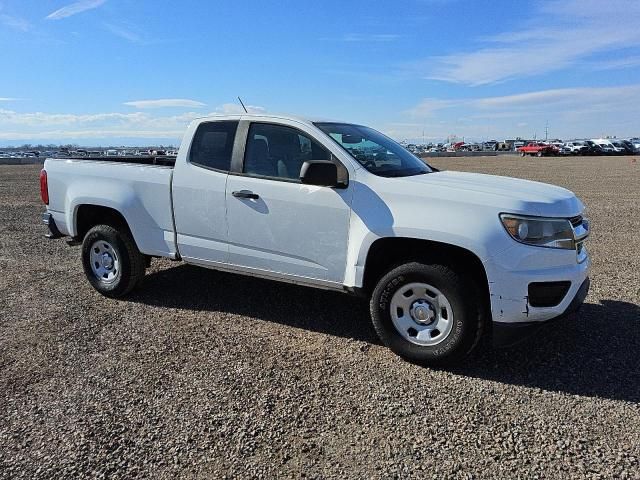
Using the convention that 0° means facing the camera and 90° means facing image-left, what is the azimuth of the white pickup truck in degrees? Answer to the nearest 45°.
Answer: approximately 315°
